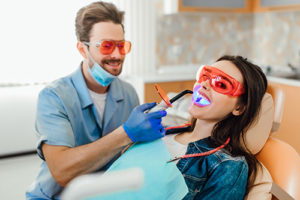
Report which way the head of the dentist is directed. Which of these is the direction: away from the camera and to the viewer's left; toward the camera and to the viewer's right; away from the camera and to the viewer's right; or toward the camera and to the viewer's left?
toward the camera and to the viewer's right

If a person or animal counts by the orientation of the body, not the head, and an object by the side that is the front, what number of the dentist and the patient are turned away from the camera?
0

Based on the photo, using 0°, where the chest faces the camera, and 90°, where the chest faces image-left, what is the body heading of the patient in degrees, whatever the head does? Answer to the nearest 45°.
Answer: approximately 45°

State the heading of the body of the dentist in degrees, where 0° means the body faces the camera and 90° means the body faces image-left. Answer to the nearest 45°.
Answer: approximately 315°

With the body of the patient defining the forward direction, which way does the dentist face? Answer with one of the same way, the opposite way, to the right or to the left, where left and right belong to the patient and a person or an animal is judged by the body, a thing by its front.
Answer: to the left

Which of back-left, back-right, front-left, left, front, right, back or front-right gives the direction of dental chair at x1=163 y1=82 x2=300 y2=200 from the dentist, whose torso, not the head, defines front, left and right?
front

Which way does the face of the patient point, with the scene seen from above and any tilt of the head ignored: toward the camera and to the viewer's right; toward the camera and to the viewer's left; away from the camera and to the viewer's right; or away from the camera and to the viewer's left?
toward the camera and to the viewer's left
